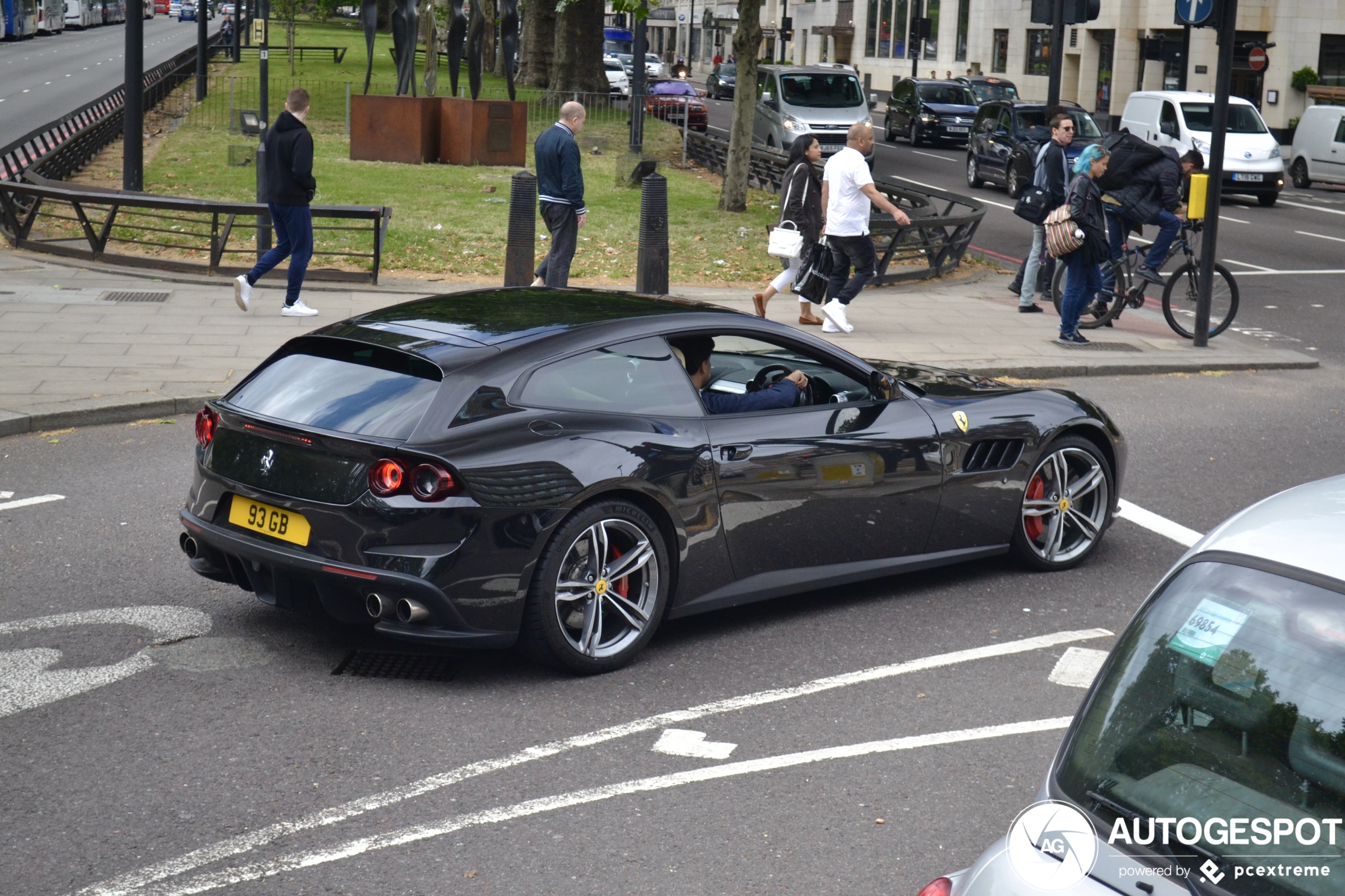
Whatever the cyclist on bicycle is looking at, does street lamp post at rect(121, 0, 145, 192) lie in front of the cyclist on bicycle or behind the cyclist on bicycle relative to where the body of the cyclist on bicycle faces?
behind

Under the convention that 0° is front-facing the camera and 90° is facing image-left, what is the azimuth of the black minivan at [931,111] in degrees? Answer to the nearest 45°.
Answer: approximately 315°

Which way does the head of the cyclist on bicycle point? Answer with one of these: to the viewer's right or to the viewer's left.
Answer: to the viewer's right

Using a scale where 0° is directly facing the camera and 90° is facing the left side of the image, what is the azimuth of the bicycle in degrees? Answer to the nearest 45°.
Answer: approximately 270°

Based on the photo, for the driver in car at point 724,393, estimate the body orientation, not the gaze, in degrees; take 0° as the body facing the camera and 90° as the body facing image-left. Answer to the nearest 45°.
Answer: approximately 225°

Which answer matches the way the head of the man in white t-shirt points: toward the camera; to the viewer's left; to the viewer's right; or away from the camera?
to the viewer's right

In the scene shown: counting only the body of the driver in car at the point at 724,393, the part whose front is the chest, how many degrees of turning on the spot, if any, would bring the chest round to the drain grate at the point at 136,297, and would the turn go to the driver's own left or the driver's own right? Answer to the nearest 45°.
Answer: approximately 90° to the driver's own left
